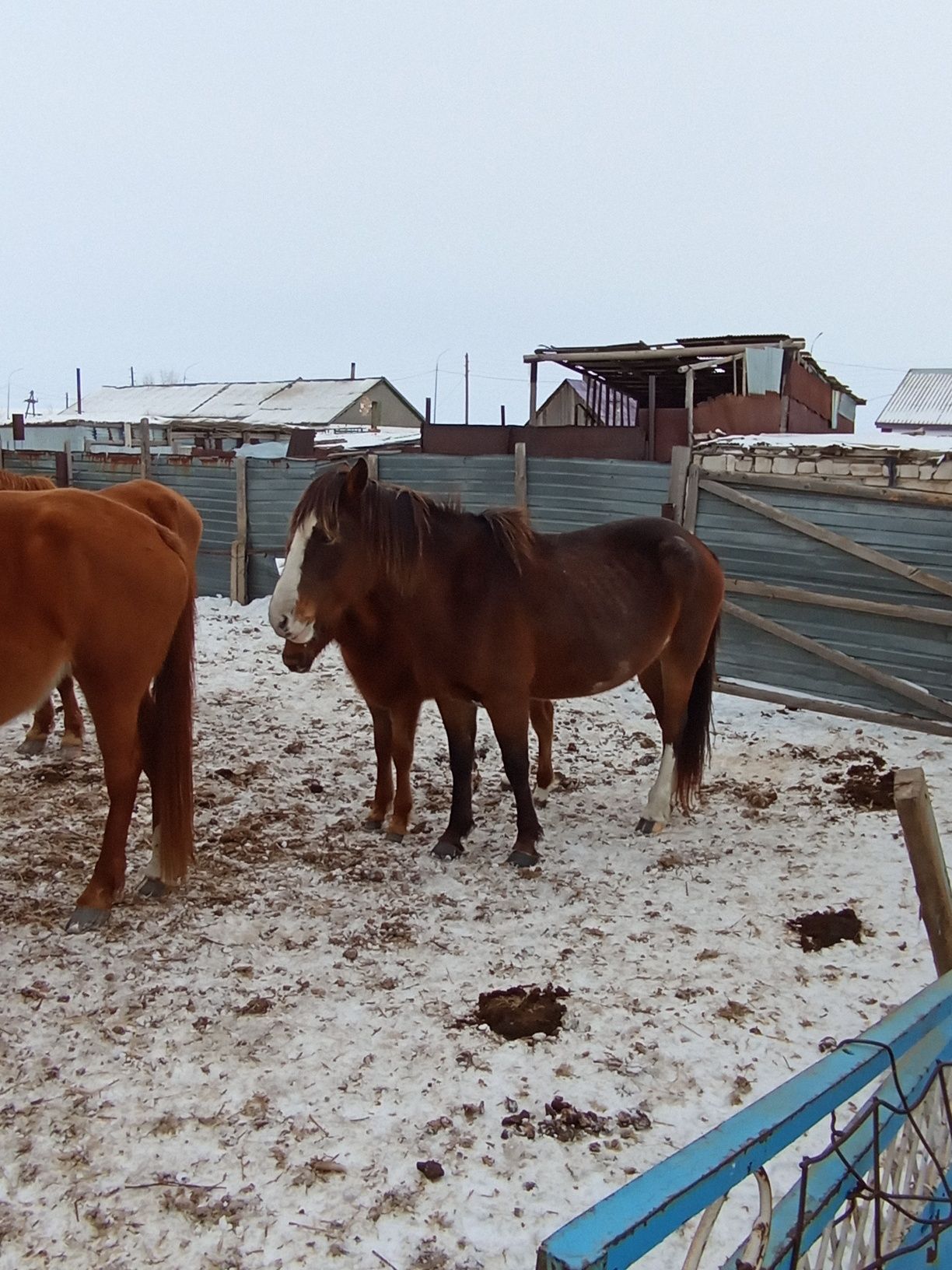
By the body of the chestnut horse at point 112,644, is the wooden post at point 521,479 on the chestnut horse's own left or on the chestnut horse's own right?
on the chestnut horse's own right

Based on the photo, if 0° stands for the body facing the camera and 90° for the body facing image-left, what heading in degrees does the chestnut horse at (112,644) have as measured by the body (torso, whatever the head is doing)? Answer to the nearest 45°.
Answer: approximately 90°

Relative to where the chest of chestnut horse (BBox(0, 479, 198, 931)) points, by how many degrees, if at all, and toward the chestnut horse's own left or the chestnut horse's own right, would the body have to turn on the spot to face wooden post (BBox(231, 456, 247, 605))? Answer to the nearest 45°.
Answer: approximately 90° to the chestnut horse's own right
